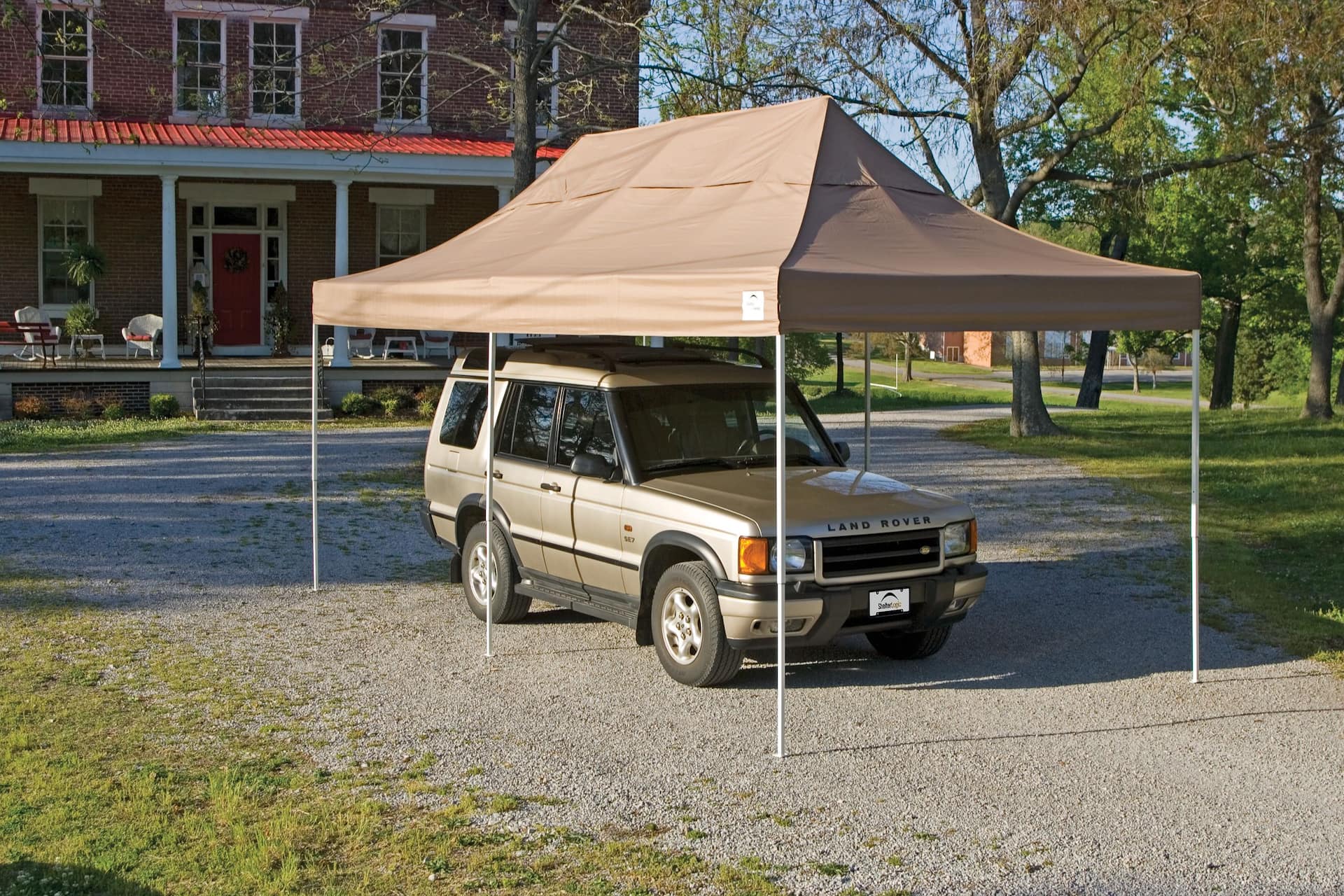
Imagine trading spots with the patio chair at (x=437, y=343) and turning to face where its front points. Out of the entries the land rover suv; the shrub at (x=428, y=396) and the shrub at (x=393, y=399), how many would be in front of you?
3

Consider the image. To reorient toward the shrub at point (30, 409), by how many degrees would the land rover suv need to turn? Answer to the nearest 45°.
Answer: approximately 180°

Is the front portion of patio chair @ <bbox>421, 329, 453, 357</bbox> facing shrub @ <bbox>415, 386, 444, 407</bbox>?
yes

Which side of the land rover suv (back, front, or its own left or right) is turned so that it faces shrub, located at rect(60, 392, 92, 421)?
back

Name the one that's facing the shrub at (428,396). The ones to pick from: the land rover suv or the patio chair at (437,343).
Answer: the patio chair

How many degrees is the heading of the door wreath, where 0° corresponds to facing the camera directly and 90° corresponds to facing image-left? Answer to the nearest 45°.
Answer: approximately 0°

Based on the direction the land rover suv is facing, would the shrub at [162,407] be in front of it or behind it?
behind

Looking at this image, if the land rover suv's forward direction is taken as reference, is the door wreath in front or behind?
behind

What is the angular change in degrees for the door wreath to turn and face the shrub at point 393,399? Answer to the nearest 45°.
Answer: approximately 45° to its left

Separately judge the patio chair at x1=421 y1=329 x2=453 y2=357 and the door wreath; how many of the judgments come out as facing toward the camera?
2
